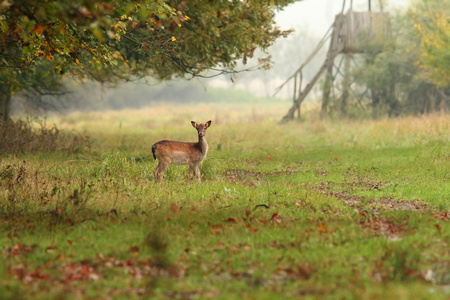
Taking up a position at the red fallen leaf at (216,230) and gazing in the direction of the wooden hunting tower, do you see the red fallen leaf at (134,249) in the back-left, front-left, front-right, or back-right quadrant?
back-left

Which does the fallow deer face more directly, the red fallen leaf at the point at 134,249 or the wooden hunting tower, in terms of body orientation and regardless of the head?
the wooden hunting tower

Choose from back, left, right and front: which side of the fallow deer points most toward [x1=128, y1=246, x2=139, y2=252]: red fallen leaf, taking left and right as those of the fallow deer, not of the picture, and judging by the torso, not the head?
right

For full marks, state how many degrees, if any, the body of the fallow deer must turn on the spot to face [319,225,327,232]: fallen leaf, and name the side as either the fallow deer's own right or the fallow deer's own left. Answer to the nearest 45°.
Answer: approximately 45° to the fallow deer's own right

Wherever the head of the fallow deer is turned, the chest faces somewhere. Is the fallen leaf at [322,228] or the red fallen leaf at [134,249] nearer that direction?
the fallen leaf

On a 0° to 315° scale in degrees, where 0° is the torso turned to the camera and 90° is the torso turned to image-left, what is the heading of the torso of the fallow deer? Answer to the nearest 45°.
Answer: approximately 270°

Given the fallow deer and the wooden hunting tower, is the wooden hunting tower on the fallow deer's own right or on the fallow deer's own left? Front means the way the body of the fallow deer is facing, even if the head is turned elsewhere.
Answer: on the fallow deer's own left

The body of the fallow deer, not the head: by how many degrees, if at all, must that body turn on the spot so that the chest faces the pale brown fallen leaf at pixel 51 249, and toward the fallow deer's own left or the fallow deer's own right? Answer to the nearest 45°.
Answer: approximately 90° to the fallow deer's own right

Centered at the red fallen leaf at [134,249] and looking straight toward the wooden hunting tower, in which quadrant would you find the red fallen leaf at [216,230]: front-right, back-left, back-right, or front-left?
front-right

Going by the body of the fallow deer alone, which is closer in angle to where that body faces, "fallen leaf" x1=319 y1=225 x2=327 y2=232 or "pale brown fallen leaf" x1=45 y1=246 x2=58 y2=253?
the fallen leaf

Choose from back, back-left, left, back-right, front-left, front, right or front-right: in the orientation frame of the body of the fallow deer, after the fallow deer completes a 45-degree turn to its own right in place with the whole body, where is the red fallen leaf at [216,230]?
front-right

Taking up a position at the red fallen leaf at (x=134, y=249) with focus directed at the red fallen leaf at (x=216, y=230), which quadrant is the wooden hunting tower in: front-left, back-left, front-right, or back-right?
front-left
